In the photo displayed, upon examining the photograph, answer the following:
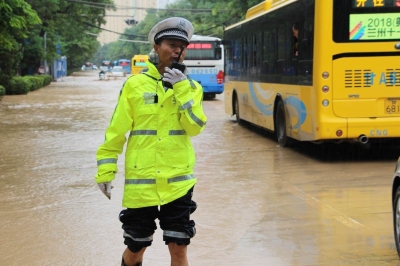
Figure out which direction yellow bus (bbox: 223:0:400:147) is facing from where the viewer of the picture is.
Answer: facing away from the viewer and to the left of the viewer

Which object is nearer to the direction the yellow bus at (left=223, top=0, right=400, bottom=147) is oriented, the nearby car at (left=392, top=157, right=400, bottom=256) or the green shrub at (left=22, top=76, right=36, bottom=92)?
the green shrub

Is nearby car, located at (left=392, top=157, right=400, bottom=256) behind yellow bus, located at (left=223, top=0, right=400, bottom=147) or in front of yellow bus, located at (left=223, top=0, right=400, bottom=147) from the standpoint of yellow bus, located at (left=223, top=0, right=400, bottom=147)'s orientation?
behind
